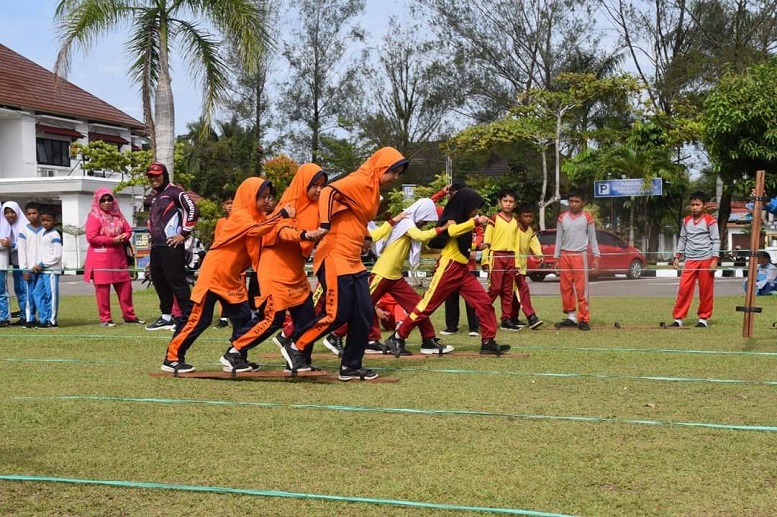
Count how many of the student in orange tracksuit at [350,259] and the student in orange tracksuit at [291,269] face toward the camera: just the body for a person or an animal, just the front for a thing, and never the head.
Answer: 0

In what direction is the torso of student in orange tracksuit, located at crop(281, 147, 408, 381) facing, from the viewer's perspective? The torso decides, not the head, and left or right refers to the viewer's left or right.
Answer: facing to the right of the viewer

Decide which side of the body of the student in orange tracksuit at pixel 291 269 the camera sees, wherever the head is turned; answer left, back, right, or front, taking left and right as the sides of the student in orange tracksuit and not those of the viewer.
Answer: right

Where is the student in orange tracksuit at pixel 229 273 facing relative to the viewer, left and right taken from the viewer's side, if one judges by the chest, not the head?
facing to the right of the viewer

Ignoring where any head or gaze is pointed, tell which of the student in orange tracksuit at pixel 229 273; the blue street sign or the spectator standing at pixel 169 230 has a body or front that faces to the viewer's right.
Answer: the student in orange tracksuit

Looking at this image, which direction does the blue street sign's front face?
toward the camera

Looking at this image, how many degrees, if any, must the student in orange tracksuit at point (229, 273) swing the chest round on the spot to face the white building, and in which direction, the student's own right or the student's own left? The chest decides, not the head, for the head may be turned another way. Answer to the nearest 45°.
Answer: approximately 90° to the student's own left

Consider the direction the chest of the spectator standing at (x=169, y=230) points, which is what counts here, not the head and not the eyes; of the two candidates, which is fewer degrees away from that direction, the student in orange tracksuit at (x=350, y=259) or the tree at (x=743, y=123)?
the student in orange tracksuit

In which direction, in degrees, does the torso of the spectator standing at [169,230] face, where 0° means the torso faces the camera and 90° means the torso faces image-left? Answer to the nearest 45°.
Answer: approximately 45°

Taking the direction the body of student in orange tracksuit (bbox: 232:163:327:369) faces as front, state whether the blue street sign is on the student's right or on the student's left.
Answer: on the student's left

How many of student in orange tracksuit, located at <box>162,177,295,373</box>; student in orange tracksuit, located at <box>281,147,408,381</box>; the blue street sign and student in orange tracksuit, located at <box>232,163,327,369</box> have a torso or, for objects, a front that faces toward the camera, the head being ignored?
1

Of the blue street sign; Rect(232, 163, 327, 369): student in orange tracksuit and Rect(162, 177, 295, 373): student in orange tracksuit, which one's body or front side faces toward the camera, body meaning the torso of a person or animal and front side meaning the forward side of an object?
the blue street sign

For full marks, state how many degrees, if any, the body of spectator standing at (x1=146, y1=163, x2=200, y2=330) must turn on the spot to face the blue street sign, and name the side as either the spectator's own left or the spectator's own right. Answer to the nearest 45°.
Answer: approximately 180°
